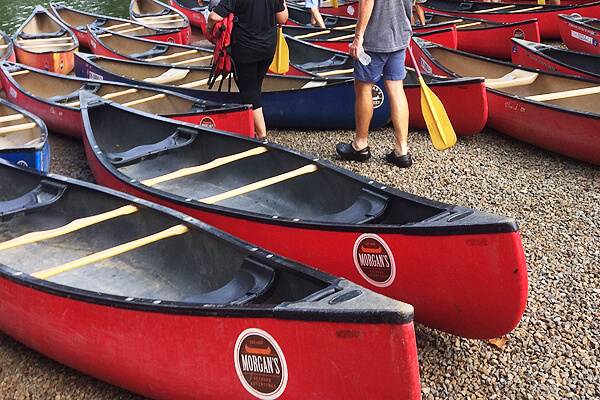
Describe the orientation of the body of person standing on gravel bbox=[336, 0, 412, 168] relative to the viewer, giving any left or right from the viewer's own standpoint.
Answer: facing away from the viewer and to the left of the viewer
